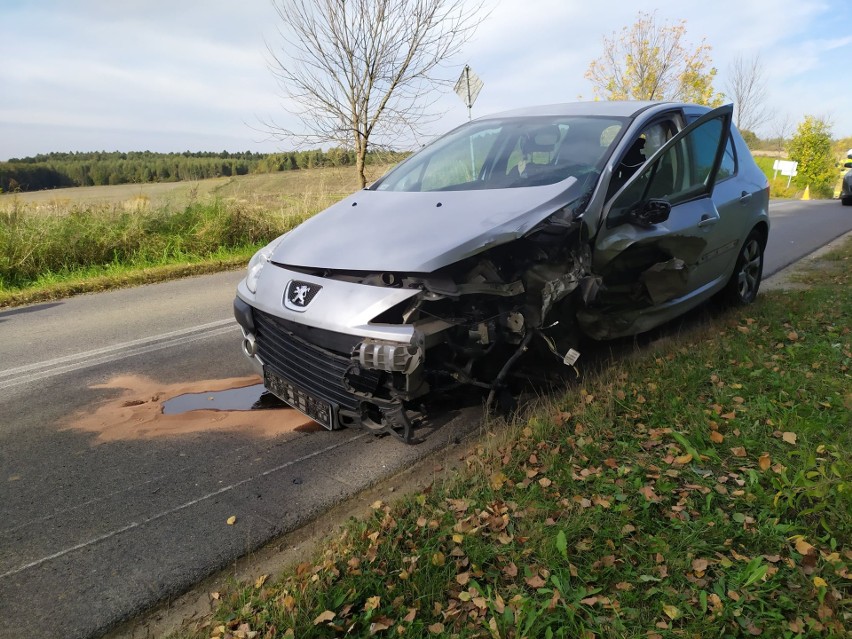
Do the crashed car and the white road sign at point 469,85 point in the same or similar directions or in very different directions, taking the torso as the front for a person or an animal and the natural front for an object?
very different directions

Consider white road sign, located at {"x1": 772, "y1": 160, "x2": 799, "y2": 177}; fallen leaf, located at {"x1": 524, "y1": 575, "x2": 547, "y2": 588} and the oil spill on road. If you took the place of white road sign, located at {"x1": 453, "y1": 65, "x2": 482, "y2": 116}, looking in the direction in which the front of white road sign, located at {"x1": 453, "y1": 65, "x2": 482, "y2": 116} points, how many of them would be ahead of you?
1

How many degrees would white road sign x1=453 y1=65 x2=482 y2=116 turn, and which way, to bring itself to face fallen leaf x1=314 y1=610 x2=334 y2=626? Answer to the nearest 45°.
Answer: approximately 135° to its right

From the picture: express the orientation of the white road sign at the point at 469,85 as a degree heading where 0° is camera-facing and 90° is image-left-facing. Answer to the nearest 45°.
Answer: approximately 225°

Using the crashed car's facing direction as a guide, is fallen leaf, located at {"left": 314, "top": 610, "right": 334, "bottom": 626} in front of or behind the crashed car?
in front

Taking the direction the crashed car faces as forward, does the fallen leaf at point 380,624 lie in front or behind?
in front

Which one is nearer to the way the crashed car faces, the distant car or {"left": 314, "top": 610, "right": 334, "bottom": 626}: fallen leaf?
the fallen leaf

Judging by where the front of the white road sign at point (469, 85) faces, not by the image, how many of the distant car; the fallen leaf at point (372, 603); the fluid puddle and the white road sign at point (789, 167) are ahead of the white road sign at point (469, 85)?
2

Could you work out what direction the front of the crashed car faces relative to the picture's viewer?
facing the viewer and to the left of the viewer

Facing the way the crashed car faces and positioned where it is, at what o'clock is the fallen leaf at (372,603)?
The fallen leaf is roughly at 11 o'clock from the crashed car.

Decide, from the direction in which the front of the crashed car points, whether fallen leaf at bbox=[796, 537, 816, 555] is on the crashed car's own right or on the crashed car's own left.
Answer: on the crashed car's own left

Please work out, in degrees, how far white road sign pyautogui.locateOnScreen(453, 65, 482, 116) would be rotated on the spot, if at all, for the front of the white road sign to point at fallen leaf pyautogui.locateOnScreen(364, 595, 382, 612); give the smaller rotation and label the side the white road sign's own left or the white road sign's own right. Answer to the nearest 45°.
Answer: approximately 135° to the white road sign's own right

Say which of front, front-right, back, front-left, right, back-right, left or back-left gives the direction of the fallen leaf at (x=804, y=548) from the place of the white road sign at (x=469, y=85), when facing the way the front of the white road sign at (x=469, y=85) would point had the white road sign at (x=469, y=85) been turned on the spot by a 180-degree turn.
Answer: front-left
